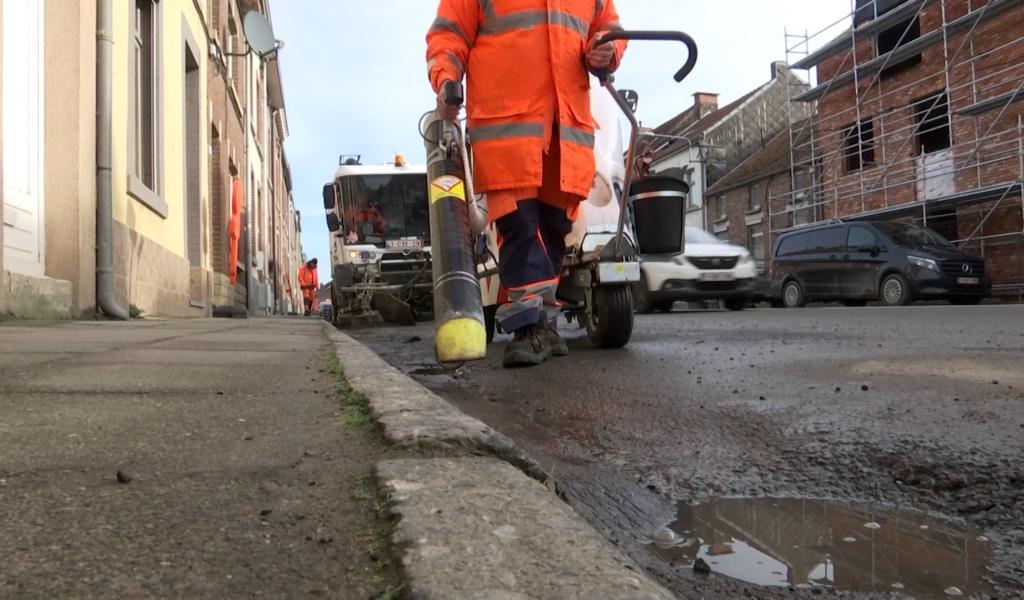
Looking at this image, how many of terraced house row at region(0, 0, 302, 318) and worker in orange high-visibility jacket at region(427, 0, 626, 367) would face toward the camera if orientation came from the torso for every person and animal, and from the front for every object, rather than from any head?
1

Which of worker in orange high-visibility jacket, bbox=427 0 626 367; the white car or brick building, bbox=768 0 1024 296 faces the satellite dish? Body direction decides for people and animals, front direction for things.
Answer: the brick building

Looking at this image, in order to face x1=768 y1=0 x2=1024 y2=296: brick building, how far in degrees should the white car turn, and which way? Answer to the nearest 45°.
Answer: approximately 90° to its left

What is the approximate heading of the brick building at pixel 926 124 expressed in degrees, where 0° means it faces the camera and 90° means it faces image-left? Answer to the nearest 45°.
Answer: approximately 45°

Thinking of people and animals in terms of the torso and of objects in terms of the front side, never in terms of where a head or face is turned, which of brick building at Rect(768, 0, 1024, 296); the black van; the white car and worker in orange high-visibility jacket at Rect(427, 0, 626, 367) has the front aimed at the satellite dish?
the brick building

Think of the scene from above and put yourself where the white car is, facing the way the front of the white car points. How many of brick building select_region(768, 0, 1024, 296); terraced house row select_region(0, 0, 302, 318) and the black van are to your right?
1

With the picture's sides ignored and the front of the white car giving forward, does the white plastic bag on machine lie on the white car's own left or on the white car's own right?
on the white car's own right

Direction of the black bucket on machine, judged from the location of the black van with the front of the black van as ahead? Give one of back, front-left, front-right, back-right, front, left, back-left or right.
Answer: front-right

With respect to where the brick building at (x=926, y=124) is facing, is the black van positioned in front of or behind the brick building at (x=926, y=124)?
in front

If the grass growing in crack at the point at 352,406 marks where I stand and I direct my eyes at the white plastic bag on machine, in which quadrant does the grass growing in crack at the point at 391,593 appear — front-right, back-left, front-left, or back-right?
back-right

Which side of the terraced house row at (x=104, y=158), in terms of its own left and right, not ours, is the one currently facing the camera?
right

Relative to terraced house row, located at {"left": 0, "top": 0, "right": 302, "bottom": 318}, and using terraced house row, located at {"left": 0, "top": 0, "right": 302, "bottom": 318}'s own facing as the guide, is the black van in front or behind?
in front
